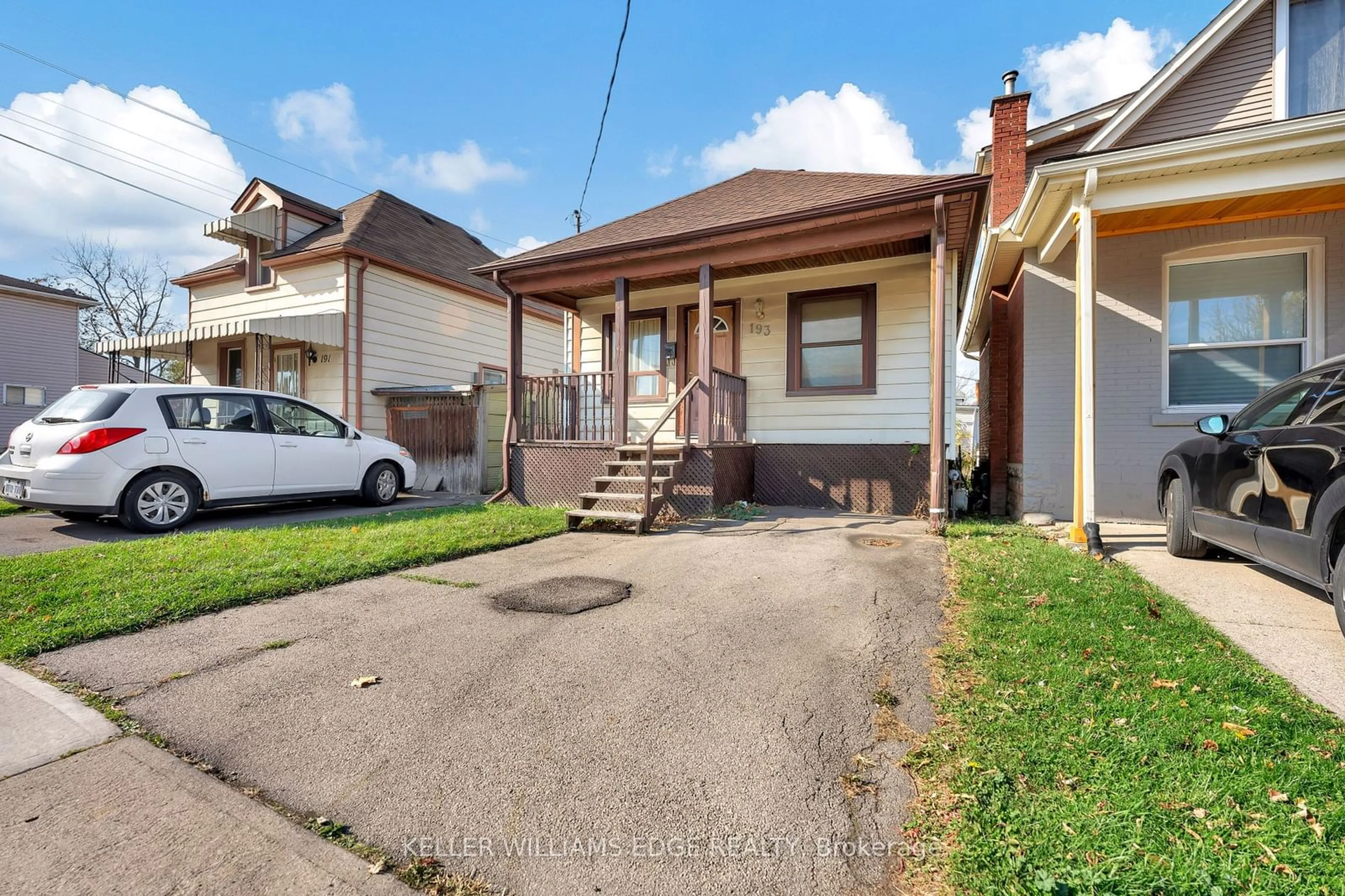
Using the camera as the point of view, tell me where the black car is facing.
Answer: facing away from the viewer and to the left of the viewer

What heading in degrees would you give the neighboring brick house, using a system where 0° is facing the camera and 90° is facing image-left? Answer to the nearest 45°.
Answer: approximately 0°

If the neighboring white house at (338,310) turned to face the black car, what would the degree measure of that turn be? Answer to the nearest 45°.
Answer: approximately 45° to its left

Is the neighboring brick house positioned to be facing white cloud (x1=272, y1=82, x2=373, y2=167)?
no

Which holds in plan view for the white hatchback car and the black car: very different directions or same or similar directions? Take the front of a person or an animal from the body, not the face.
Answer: same or similar directions

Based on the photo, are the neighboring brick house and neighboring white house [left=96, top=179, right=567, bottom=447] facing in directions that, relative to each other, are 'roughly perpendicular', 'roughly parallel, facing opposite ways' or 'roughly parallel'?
roughly parallel

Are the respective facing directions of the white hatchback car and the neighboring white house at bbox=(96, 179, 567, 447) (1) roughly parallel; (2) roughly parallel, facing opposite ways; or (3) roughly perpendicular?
roughly parallel, facing opposite ways

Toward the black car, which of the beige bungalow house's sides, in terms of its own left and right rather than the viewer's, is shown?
left

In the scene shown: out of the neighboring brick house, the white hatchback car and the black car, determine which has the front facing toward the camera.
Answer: the neighboring brick house

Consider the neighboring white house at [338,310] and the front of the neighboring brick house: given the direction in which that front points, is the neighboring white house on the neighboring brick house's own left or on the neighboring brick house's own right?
on the neighboring brick house's own right

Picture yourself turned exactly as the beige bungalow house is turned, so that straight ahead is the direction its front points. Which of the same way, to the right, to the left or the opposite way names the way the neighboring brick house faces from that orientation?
the same way

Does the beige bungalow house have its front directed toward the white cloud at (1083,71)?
no

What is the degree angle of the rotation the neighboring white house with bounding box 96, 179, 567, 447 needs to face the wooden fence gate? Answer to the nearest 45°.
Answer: approximately 90° to its left

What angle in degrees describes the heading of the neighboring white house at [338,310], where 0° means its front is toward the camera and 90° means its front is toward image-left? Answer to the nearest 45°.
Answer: approximately 45°

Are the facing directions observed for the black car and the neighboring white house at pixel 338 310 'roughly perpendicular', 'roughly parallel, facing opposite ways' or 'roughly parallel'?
roughly parallel, facing opposite ways

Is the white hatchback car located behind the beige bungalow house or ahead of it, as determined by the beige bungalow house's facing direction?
ahead
